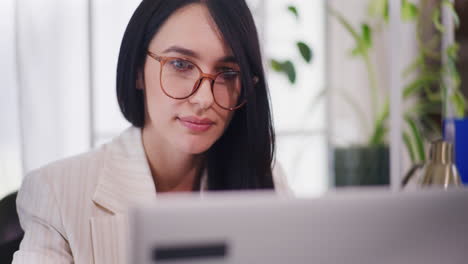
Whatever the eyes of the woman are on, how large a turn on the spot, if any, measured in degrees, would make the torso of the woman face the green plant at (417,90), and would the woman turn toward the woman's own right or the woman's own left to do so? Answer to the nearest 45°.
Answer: approximately 90° to the woman's own left

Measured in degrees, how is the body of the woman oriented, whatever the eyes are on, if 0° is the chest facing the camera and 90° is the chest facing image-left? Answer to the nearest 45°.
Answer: approximately 315°
